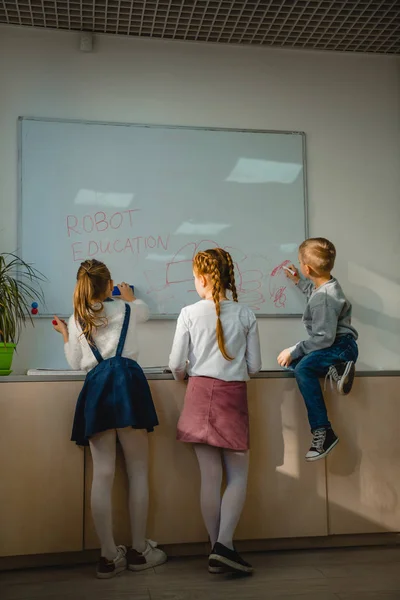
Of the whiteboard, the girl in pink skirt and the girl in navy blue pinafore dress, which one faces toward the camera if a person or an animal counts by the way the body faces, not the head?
the whiteboard

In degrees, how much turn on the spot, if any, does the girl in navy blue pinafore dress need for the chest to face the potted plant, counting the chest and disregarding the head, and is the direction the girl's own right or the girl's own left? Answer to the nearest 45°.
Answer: approximately 45° to the girl's own left

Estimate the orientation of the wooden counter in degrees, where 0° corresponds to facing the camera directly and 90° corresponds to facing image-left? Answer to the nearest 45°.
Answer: approximately 0°

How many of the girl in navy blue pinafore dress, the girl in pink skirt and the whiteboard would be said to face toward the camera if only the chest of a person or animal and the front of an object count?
1

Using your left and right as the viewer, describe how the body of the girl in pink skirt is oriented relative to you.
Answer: facing away from the viewer

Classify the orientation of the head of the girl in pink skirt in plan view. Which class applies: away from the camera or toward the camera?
away from the camera

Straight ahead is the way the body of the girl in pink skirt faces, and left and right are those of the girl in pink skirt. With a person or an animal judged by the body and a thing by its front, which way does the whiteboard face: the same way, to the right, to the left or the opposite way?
the opposite way

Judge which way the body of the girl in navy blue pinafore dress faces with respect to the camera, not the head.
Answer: away from the camera
